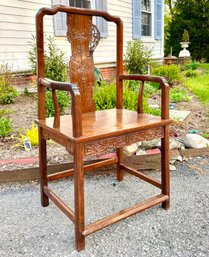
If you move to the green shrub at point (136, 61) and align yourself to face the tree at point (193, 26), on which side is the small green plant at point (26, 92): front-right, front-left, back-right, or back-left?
back-left

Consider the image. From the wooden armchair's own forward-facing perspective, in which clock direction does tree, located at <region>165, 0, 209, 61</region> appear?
The tree is roughly at 8 o'clock from the wooden armchair.

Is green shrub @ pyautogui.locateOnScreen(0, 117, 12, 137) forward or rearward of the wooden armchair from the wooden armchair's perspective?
rearward

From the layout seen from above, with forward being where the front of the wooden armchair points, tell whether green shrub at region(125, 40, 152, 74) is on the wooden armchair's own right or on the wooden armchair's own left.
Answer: on the wooden armchair's own left

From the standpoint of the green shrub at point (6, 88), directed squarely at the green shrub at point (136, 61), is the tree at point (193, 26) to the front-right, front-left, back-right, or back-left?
front-left

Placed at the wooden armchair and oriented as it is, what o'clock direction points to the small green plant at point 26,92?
The small green plant is roughly at 7 o'clock from the wooden armchair.

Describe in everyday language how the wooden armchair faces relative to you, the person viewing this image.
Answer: facing the viewer and to the right of the viewer
